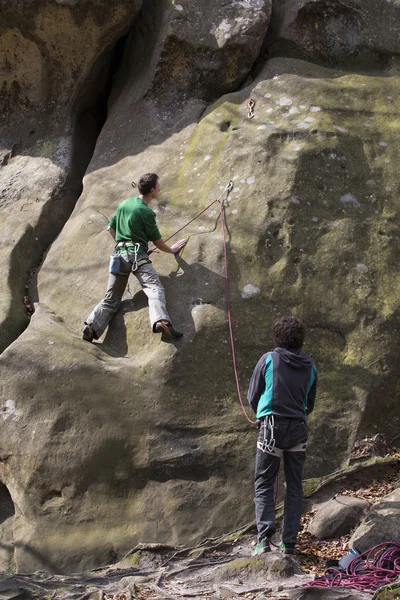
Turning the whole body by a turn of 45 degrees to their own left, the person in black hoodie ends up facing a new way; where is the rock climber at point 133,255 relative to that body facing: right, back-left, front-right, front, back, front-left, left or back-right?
front

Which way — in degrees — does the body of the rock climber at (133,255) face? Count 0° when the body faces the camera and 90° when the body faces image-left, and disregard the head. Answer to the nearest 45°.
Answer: approximately 225°

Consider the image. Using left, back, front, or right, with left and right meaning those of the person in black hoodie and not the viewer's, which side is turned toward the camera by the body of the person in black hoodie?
back

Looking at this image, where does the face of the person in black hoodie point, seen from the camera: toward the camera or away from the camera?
away from the camera
